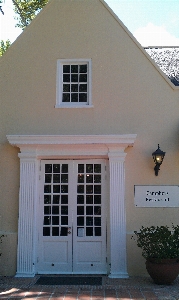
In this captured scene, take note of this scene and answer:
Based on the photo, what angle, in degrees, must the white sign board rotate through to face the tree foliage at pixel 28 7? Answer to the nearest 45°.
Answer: approximately 135° to its right

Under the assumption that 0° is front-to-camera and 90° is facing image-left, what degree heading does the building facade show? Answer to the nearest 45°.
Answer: approximately 0°

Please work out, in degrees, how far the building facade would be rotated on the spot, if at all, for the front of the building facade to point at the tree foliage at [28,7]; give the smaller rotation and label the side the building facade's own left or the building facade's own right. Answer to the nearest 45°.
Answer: approximately 180°

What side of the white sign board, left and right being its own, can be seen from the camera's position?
front
